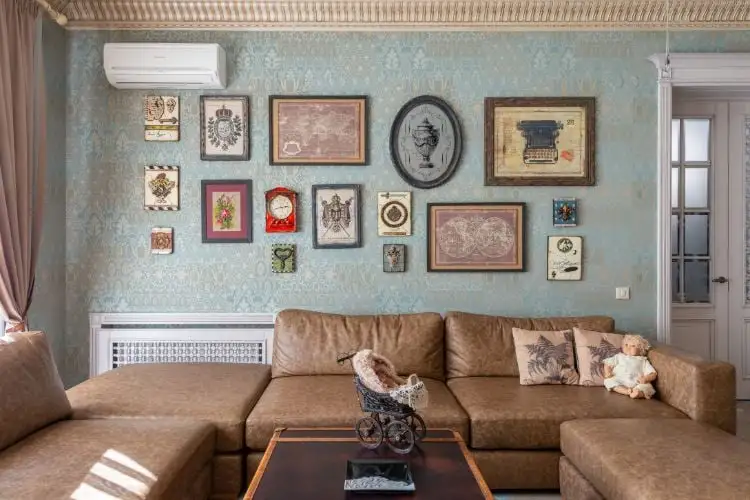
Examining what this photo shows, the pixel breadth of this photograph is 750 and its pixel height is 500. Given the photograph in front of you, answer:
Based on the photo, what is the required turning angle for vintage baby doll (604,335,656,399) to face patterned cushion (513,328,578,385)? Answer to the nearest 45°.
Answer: approximately 90° to its right

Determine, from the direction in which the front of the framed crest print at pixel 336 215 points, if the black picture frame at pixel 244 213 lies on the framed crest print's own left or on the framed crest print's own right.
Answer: on the framed crest print's own right

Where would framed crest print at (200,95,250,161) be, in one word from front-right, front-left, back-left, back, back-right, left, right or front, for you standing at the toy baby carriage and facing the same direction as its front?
back

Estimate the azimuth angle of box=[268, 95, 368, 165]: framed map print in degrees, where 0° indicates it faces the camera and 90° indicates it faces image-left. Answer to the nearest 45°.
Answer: approximately 0°

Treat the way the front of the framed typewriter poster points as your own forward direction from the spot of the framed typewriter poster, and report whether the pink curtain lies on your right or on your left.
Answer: on your right

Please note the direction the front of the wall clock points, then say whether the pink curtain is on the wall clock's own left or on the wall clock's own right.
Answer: on the wall clock's own right

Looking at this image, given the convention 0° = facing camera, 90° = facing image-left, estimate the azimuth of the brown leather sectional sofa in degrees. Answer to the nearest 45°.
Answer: approximately 0°

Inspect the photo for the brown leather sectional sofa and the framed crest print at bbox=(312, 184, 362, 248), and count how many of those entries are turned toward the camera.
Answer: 2
